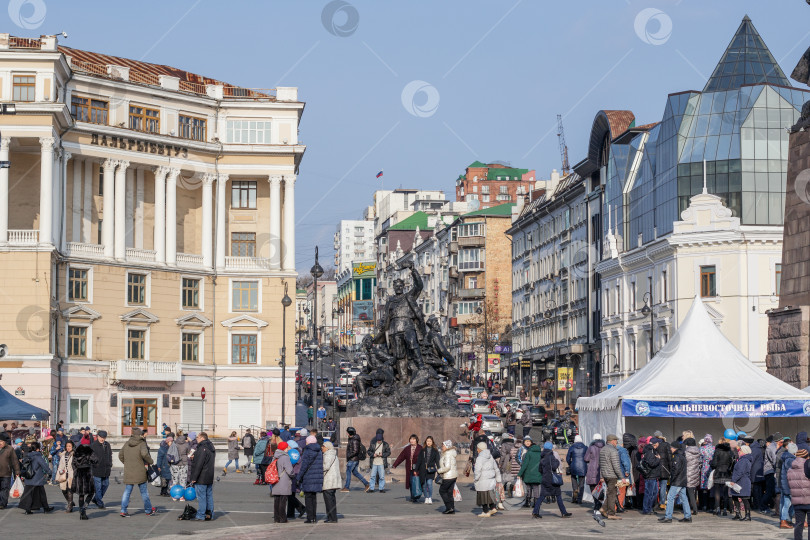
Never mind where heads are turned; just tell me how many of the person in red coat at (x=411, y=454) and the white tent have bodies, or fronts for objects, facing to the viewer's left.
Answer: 0

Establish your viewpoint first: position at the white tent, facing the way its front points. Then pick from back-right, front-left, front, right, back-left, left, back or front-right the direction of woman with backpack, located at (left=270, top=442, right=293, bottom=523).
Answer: front-right

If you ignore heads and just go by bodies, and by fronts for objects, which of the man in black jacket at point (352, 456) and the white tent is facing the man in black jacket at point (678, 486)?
the white tent

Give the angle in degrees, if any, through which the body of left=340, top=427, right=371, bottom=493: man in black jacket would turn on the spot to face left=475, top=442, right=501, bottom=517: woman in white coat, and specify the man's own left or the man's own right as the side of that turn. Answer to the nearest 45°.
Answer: approximately 90° to the man's own left

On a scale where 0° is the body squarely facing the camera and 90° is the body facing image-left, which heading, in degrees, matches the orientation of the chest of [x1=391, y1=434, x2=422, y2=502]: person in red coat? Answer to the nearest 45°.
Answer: approximately 0°
